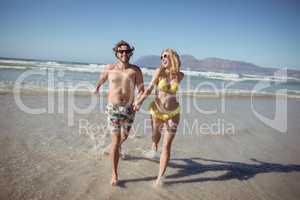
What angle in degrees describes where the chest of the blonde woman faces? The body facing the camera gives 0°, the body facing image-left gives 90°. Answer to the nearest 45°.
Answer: approximately 0°

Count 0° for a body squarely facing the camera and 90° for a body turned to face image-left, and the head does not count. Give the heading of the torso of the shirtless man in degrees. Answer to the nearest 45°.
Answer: approximately 0°

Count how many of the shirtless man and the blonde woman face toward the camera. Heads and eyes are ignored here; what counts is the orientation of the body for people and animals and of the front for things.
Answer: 2
